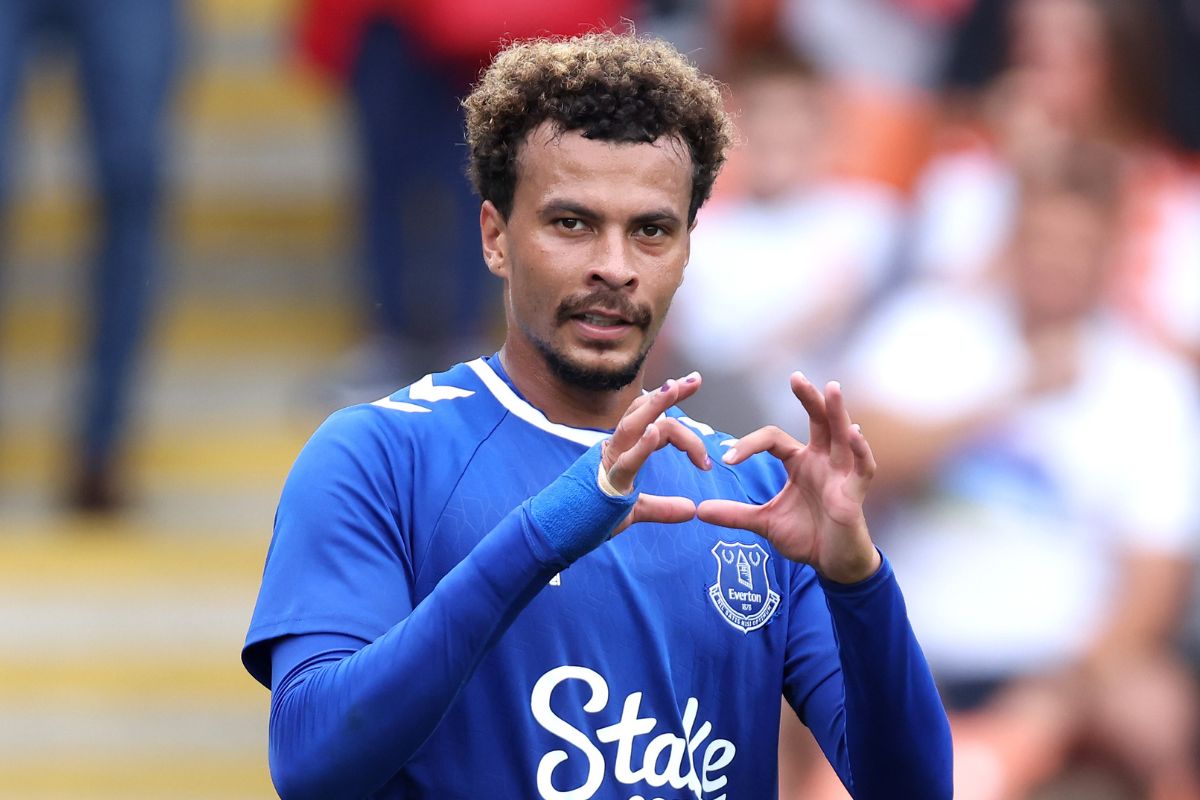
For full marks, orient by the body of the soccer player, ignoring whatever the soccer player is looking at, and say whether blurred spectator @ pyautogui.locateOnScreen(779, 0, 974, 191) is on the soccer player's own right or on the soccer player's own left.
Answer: on the soccer player's own left

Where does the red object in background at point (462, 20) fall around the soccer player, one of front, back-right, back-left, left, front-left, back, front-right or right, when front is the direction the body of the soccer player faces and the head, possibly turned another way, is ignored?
back-left

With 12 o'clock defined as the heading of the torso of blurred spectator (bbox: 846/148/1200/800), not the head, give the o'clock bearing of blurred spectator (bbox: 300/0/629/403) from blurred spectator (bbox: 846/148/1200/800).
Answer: blurred spectator (bbox: 300/0/629/403) is roughly at 3 o'clock from blurred spectator (bbox: 846/148/1200/800).
